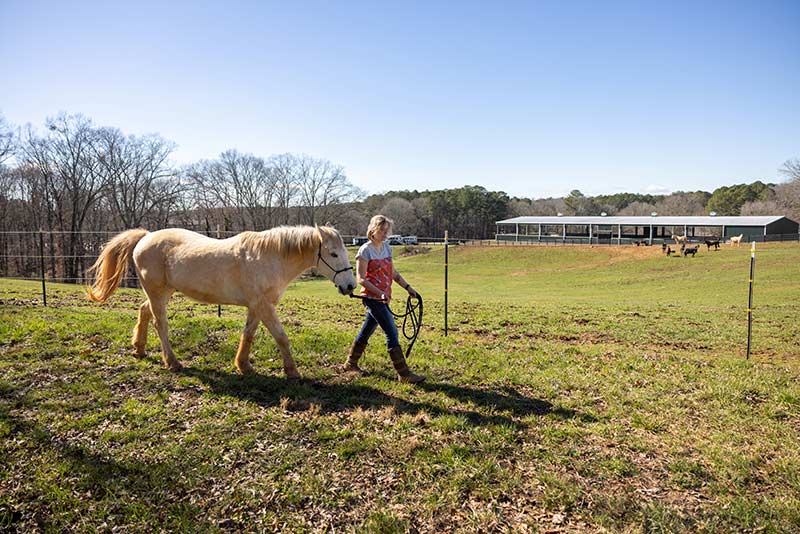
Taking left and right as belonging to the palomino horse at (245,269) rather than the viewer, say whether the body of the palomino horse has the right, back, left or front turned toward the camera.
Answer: right

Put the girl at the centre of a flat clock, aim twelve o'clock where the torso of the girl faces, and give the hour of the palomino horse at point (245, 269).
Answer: The palomino horse is roughly at 5 o'clock from the girl.

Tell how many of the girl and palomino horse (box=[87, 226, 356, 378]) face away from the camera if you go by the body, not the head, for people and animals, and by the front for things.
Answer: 0

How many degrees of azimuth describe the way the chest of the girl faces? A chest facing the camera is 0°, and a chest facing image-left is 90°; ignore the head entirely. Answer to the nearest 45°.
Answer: approximately 315°

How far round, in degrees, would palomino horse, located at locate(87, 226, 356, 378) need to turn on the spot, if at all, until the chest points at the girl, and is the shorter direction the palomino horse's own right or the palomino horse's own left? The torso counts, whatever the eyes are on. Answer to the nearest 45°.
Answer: approximately 45° to the palomino horse's own right
